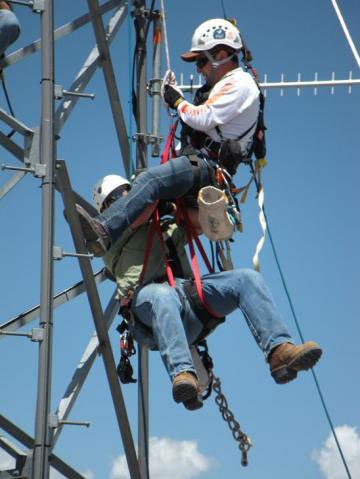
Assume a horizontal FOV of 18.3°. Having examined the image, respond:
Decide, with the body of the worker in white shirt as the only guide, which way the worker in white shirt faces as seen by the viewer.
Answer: to the viewer's left

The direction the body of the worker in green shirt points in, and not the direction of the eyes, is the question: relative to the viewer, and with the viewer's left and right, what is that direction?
facing the viewer and to the right of the viewer

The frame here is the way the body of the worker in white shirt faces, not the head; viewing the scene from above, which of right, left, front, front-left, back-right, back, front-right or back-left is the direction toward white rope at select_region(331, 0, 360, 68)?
back

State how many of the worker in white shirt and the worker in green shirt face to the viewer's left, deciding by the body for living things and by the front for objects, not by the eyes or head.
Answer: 1
